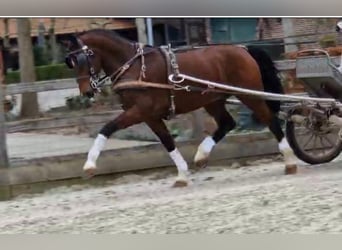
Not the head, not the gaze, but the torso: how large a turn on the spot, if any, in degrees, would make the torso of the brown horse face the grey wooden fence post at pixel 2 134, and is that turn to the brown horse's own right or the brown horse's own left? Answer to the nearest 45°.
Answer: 0° — it already faces it

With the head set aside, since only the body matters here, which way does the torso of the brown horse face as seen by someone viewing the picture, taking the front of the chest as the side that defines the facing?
to the viewer's left

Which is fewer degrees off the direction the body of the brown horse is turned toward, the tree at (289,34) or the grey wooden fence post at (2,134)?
the grey wooden fence post
